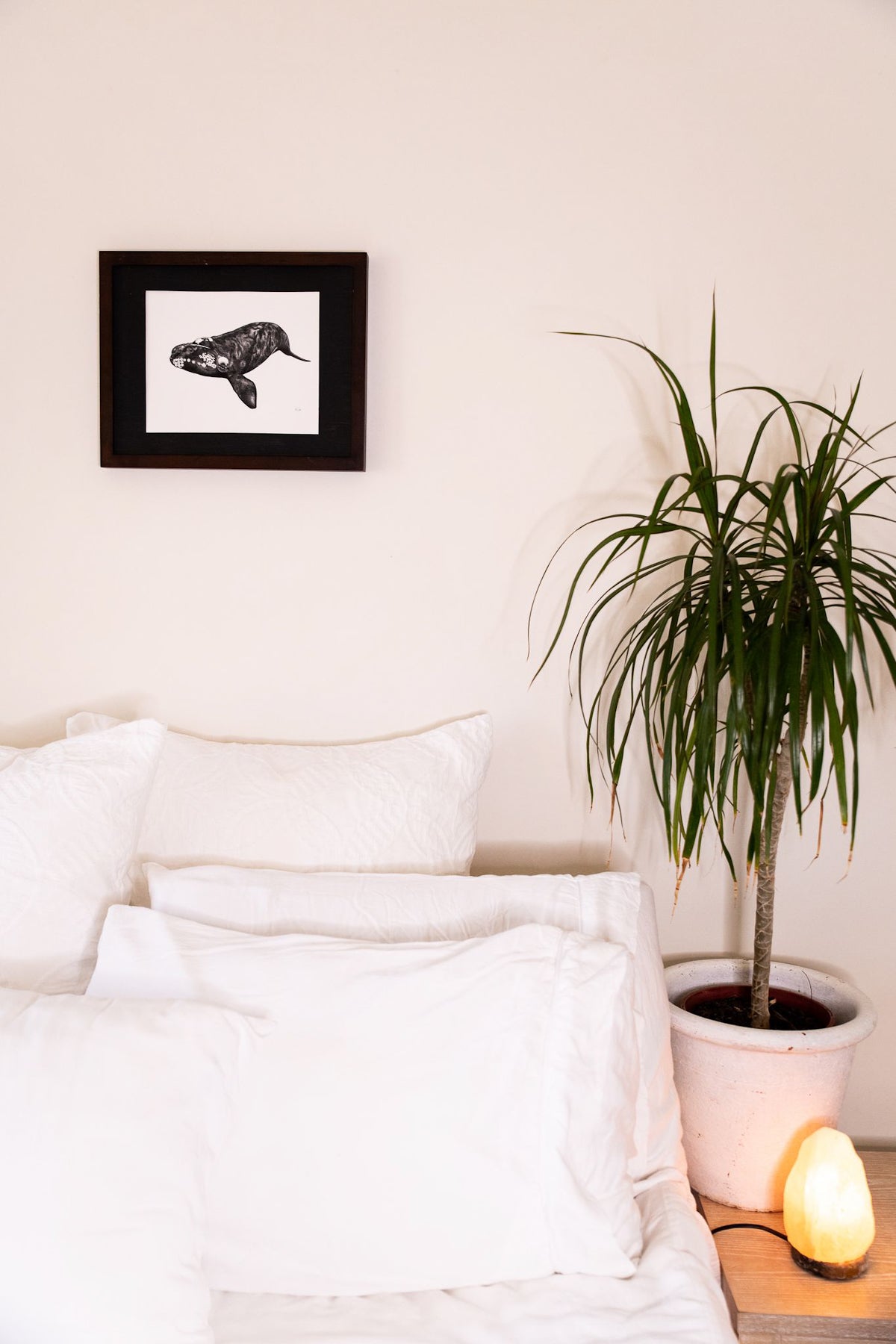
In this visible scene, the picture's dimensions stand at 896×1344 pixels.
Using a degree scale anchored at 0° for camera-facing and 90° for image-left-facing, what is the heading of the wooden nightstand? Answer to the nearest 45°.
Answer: approximately 0°

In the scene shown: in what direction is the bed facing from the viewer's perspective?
toward the camera

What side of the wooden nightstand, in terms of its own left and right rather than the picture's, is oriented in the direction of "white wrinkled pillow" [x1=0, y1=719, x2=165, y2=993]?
right

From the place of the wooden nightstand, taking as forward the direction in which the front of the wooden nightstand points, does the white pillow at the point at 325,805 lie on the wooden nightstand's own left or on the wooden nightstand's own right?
on the wooden nightstand's own right

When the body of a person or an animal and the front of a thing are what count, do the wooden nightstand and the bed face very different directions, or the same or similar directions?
same or similar directions

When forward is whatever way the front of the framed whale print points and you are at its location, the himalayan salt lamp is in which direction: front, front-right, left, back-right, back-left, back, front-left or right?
front-left

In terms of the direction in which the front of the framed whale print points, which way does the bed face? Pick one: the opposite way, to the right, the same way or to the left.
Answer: the same way

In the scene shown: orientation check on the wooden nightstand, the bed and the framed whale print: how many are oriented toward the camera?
3

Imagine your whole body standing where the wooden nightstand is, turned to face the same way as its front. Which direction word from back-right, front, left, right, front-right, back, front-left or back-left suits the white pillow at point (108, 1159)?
front-right

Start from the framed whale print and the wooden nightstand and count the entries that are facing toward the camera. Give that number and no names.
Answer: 2

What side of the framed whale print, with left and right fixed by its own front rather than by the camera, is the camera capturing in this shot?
front
